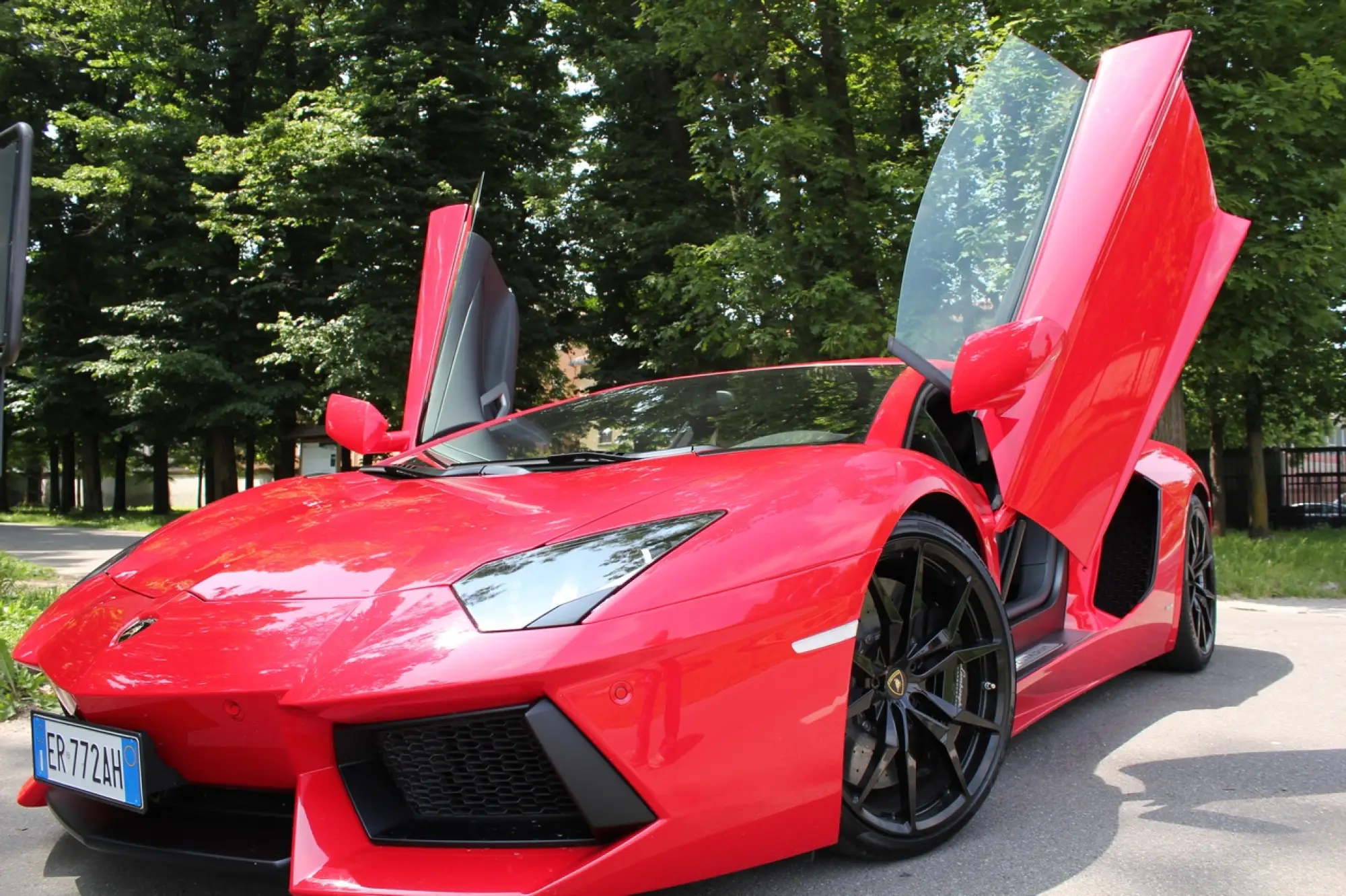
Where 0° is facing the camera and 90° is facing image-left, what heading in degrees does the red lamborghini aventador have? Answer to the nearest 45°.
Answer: approximately 45°

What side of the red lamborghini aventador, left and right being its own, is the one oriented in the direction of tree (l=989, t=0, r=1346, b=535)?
back

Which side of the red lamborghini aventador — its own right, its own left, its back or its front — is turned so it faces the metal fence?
back
